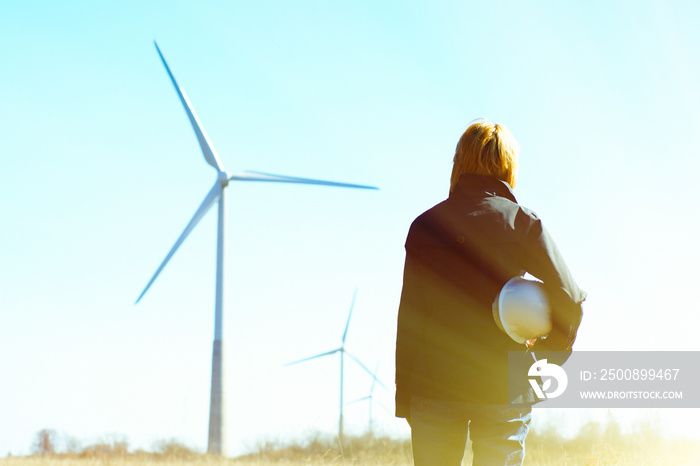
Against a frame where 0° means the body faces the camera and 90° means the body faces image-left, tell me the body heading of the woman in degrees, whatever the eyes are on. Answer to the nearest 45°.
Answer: approximately 180°

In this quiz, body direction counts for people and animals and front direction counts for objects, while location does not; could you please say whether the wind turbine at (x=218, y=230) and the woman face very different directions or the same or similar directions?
very different directions

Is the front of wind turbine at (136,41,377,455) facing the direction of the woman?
yes

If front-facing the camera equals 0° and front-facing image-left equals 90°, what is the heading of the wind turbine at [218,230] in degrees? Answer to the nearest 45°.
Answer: approximately 0°

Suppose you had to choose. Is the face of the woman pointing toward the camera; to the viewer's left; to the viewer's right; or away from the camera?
away from the camera

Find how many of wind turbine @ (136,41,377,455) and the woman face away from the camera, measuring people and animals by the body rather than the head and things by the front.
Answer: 1
